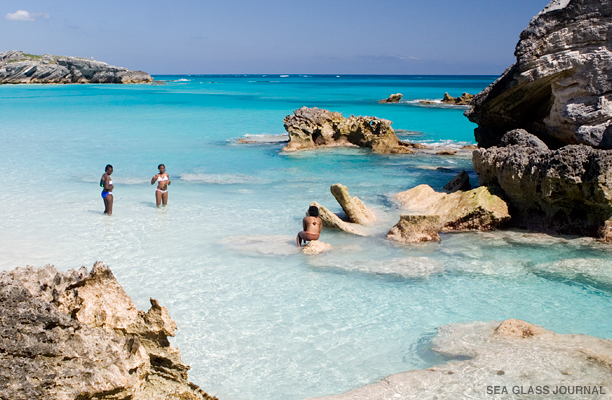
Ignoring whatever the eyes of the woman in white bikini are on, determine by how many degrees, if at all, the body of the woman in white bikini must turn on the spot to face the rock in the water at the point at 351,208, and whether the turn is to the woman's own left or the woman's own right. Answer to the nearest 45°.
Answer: approximately 45° to the woman's own left

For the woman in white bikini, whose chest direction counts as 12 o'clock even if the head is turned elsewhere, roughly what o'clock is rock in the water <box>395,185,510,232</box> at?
The rock in the water is roughly at 10 o'clock from the woman in white bikini.

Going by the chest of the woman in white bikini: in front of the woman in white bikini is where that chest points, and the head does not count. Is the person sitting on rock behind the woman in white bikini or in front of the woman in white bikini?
in front

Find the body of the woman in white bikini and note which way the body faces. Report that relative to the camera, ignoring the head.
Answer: toward the camera

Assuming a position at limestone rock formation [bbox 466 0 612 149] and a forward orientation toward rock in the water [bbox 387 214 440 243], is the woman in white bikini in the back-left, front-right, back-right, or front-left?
front-right

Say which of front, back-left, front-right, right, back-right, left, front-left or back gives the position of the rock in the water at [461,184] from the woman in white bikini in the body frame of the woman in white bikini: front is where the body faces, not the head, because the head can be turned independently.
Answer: left

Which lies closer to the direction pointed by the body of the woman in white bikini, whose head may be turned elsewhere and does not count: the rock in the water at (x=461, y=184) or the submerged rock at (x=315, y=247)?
the submerged rock

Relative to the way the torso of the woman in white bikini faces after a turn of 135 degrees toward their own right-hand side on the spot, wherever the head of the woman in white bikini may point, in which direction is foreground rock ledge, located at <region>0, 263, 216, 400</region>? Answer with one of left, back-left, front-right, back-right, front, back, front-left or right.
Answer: back-left

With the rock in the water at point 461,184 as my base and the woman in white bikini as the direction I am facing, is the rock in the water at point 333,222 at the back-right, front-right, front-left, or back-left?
front-left

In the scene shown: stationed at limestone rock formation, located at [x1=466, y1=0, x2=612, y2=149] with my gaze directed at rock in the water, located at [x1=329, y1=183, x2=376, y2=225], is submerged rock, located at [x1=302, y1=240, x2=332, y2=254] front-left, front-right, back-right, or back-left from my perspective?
front-left

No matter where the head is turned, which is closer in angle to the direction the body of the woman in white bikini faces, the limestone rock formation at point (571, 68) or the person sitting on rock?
the person sitting on rock

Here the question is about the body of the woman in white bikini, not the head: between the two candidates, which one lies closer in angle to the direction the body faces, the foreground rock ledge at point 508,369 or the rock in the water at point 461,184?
the foreground rock ledge

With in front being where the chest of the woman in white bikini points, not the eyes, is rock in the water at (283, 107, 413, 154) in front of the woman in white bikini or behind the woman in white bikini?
behind

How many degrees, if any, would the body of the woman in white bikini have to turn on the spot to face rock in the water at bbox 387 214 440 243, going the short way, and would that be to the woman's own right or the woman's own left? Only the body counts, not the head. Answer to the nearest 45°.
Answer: approximately 45° to the woman's own left
